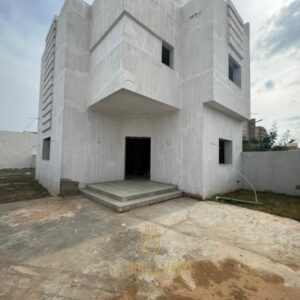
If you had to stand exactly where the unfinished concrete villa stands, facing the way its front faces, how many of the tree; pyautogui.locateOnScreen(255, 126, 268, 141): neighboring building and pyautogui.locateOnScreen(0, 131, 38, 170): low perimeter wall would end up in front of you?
0

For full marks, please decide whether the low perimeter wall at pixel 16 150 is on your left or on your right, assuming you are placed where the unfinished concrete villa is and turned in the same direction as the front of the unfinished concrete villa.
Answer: on your right

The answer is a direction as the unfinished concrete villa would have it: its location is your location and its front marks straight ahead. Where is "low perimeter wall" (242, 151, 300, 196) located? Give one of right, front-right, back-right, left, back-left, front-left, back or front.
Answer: left

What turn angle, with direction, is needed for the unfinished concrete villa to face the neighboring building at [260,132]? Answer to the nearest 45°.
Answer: approximately 135° to its left

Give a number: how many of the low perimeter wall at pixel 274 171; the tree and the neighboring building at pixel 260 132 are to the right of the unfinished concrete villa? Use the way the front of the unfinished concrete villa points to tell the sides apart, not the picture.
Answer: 0

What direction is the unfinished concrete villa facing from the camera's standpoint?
toward the camera

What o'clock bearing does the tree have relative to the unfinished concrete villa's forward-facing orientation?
The tree is roughly at 8 o'clock from the unfinished concrete villa.
